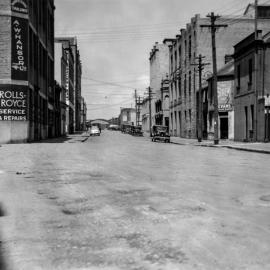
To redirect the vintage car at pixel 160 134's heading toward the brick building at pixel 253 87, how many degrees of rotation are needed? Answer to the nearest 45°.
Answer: approximately 45° to its left

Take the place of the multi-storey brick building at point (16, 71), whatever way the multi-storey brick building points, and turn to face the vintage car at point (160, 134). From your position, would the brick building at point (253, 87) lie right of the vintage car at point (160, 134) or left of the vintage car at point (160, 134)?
right

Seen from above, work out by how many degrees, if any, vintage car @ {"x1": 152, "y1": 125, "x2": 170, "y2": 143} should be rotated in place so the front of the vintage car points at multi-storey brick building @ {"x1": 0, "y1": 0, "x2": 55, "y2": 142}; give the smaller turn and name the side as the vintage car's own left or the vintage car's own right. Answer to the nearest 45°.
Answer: approximately 45° to the vintage car's own right

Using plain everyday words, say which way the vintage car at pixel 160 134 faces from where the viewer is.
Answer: facing the viewer
